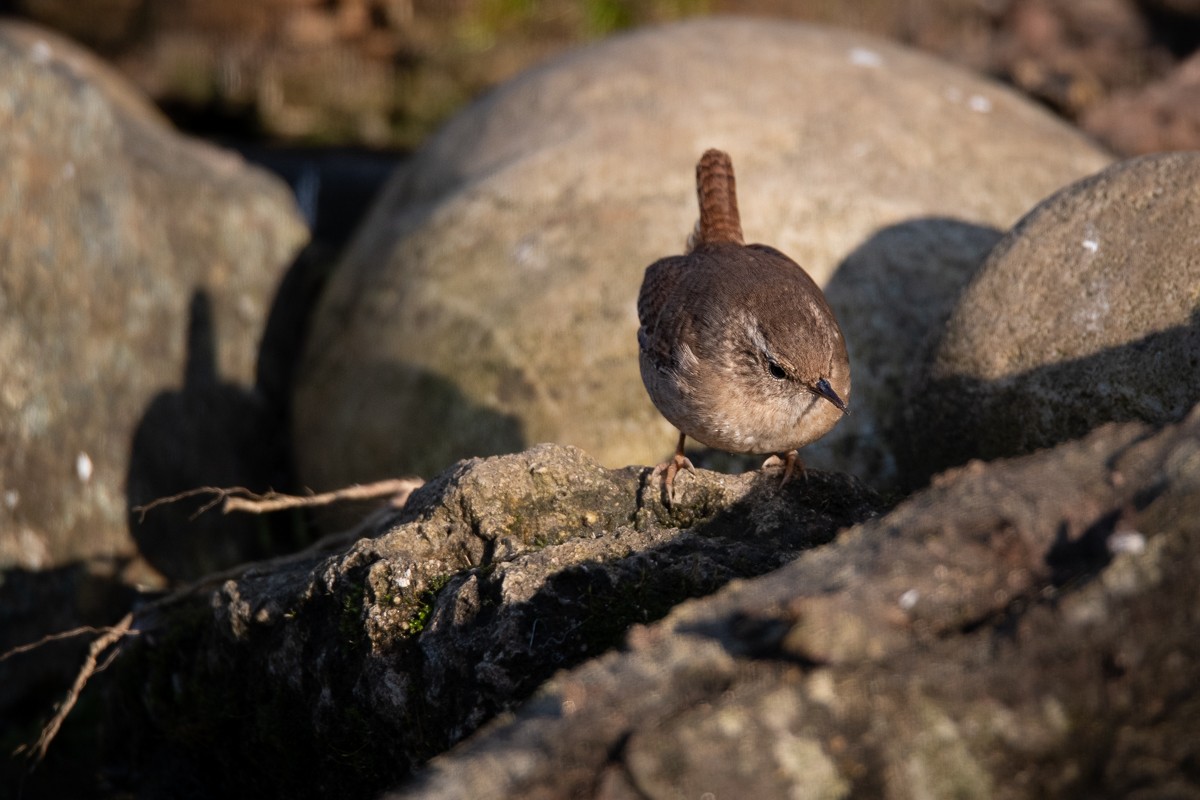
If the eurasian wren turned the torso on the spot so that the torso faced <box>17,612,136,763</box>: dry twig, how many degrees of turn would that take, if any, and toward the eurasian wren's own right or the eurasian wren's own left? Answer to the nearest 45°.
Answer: approximately 135° to the eurasian wren's own right

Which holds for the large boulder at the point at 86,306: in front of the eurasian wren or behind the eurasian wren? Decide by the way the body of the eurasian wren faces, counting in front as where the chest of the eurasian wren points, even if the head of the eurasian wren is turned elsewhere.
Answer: behind

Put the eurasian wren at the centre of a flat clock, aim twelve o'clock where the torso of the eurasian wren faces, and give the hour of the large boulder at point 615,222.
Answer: The large boulder is roughly at 7 o'clock from the eurasian wren.

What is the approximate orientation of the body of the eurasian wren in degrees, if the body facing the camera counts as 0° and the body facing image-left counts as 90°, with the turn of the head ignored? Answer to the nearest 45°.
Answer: approximately 315°

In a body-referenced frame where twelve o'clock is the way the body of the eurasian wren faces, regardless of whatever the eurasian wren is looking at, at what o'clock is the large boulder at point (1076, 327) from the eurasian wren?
The large boulder is roughly at 10 o'clock from the eurasian wren.

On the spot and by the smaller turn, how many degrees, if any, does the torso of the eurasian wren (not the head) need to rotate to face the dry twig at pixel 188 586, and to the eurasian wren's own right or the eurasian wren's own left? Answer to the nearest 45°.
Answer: approximately 135° to the eurasian wren's own right
